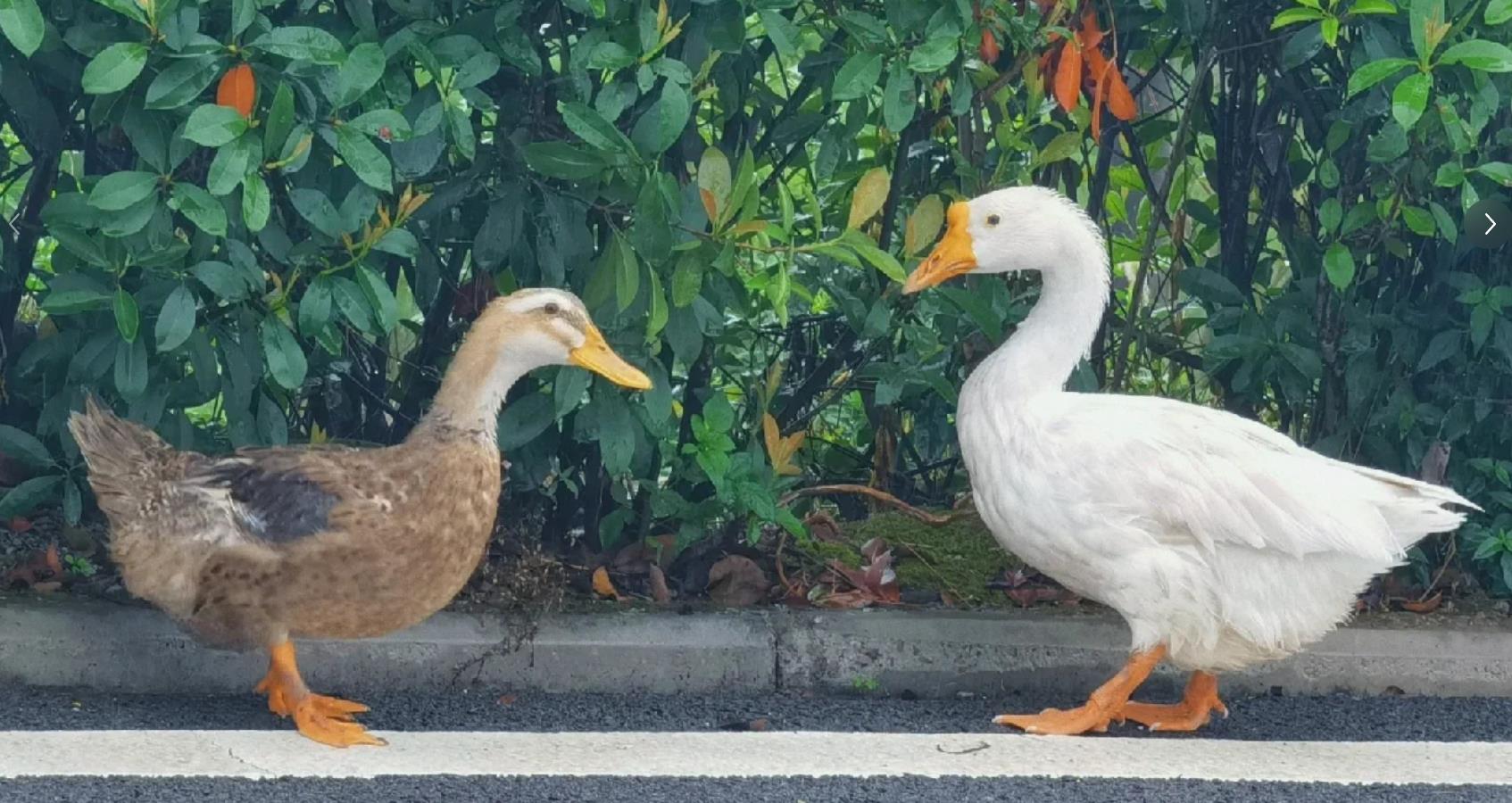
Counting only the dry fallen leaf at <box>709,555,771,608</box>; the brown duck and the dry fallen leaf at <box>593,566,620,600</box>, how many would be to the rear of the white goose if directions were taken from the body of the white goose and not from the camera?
0

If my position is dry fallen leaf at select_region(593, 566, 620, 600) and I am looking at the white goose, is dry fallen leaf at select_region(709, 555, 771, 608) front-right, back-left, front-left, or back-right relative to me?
front-left

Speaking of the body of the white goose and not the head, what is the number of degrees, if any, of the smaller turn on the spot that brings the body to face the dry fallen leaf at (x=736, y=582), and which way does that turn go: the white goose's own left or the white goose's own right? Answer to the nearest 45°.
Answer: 0° — it already faces it

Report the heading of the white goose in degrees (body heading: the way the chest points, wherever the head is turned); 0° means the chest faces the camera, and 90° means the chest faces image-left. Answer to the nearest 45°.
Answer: approximately 90°

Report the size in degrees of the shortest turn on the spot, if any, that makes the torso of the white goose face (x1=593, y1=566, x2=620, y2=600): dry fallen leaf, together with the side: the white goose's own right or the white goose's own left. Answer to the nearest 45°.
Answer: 0° — it already faces it

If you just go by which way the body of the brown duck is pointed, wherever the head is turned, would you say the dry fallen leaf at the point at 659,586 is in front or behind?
in front

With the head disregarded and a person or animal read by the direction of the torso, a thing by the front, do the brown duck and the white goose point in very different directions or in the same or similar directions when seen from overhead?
very different directions

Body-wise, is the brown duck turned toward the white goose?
yes

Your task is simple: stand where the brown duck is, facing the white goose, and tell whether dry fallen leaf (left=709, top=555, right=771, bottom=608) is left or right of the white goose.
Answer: left

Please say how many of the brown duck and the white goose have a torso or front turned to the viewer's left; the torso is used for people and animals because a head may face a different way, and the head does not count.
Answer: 1

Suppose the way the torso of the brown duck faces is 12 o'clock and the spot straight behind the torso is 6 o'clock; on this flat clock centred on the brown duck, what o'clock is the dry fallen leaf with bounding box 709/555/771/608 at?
The dry fallen leaf is roughly at 11 o'clock from the brown duck.

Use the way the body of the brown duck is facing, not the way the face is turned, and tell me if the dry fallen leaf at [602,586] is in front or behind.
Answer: in front

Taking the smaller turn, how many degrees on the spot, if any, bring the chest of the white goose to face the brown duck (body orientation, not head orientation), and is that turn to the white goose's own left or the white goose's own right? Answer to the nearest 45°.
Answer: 0° — it already faces it

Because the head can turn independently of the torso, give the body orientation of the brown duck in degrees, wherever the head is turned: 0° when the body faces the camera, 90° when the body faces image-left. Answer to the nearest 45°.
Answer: approximately 270°

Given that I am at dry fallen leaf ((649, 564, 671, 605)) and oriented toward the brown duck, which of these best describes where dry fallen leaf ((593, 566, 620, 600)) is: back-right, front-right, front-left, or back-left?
front-right
